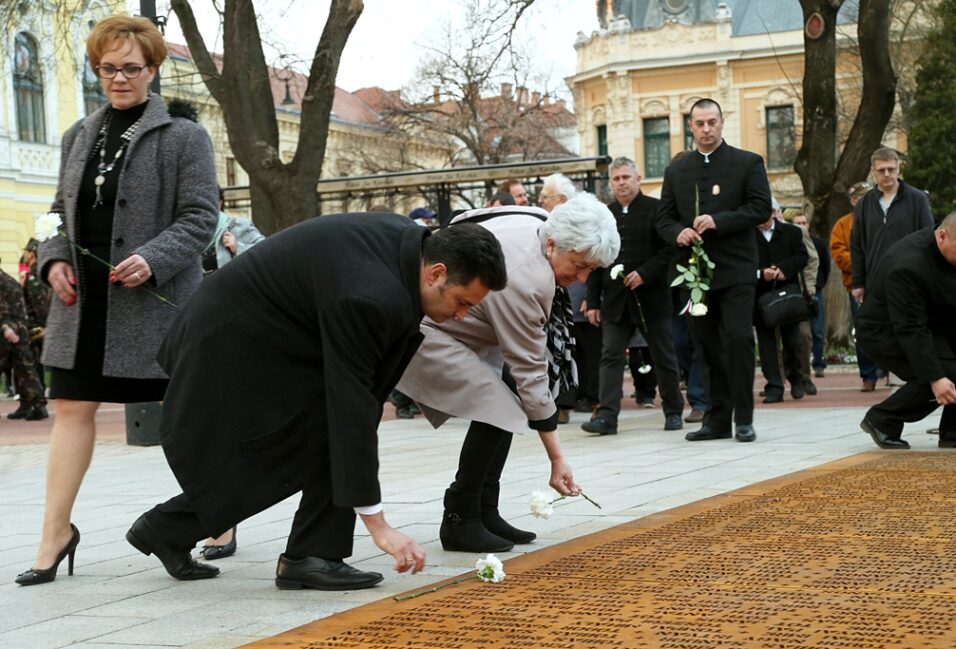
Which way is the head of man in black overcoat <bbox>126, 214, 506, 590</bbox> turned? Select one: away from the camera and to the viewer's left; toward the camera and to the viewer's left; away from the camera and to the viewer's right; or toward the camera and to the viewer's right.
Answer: toward the camera and to the viewer's right

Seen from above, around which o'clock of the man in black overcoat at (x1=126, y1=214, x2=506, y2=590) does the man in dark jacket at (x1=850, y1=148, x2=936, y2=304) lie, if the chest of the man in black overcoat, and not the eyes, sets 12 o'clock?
The man in dark jacket is roughly at 10 o'clock from the man in black overcoat.

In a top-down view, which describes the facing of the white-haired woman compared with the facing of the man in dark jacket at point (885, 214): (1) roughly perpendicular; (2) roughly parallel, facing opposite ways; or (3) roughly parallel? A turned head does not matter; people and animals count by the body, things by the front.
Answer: roughly perpendicular

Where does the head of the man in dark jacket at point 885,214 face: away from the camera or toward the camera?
toward the camera

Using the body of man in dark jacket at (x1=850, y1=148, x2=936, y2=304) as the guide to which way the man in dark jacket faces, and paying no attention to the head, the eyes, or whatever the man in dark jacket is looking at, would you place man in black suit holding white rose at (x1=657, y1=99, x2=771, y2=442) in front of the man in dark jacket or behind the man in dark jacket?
in front

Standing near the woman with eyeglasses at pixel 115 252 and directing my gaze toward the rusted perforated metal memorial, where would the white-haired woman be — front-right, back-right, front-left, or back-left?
front-left

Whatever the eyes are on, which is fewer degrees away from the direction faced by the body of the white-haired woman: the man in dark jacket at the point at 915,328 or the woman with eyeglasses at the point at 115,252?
the man in dark jacket

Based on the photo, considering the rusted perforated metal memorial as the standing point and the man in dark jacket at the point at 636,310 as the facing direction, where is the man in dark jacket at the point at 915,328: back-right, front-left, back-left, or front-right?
front-right

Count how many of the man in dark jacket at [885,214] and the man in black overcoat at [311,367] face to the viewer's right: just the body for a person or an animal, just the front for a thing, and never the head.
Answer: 1

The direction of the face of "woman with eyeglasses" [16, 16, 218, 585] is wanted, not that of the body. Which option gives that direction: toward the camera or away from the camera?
toward the camera

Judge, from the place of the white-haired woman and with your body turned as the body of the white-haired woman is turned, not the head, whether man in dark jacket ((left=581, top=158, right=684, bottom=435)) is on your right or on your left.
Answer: on your left

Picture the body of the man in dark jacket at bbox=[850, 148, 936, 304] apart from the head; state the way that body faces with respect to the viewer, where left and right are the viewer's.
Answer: facing the viewer

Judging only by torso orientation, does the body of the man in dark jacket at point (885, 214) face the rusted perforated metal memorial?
yes

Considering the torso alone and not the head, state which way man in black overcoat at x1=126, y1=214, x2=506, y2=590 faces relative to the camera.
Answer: to the viewer's right

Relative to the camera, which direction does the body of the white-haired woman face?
to the viewer's right
